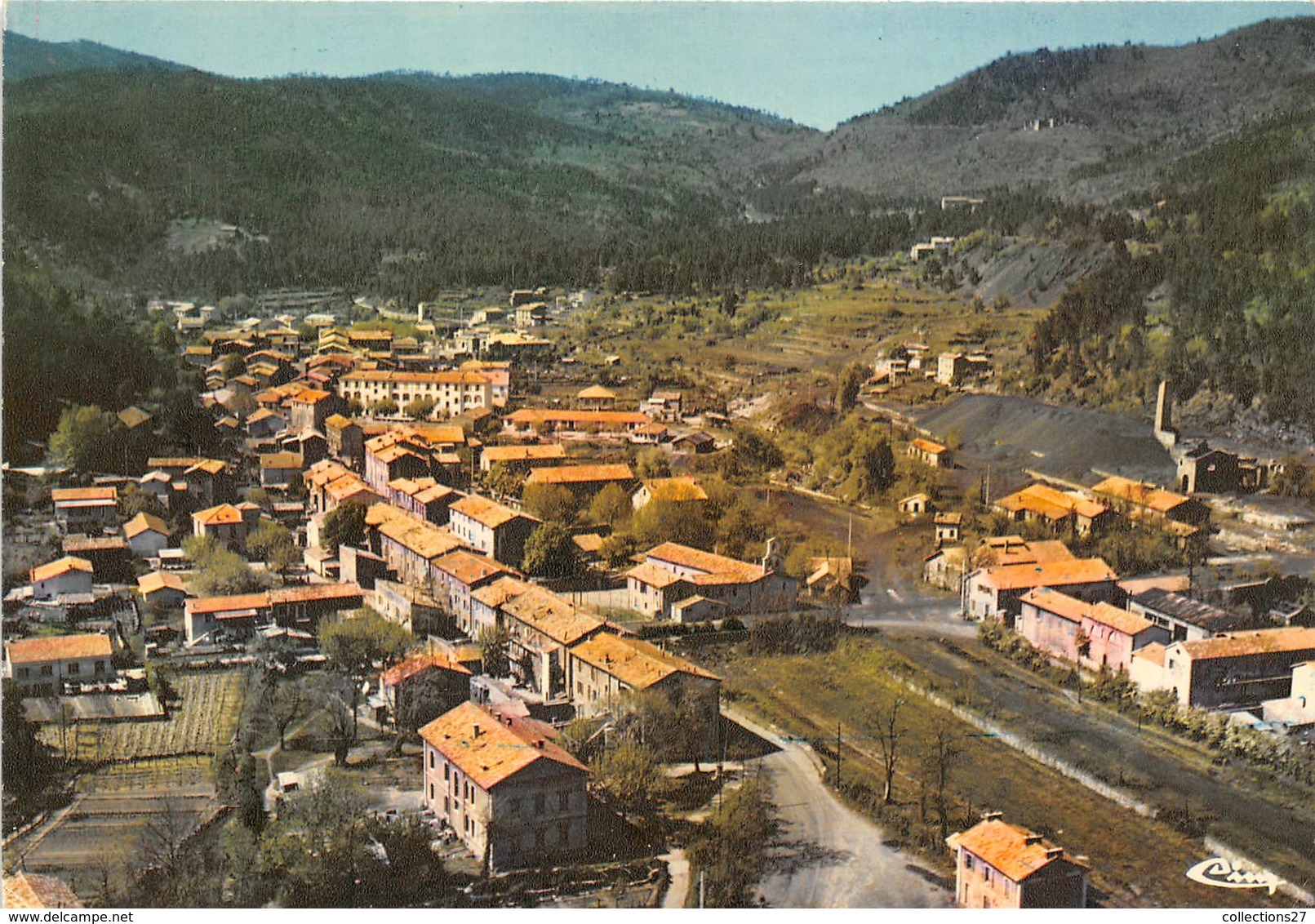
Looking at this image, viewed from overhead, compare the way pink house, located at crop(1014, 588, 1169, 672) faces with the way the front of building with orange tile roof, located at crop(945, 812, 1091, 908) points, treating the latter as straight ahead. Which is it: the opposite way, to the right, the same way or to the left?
the same way

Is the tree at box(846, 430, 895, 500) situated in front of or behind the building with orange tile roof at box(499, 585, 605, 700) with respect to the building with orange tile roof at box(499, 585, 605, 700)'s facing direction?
behind

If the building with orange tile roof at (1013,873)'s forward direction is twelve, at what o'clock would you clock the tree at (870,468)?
The tree is roughly at 4 o'clock from the building with orange tile roof.

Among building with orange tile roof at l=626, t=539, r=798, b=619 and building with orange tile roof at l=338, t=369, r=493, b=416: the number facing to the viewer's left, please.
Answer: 0

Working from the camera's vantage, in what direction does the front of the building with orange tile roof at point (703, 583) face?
facing the viewer and to the right of the viewer

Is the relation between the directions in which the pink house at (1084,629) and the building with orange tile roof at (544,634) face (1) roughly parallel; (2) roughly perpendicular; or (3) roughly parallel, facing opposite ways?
roughly parallel

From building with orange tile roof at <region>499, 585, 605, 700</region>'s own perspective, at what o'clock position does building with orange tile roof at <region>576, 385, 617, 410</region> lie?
building with orange tile roof at <region>576, 385, 617, 410</region> is roughly at 5 o'clock from building with orange tile roof at <region>499, 585, 605, 700</region>.

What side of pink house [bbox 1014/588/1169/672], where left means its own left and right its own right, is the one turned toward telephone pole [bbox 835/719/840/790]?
front

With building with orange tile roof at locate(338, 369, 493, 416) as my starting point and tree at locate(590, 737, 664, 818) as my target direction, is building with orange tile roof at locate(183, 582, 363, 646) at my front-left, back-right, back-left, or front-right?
front-right

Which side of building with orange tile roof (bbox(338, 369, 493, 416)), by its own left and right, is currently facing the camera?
front

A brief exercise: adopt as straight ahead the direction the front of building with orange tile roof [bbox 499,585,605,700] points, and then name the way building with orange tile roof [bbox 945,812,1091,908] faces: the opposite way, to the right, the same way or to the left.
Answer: the same way

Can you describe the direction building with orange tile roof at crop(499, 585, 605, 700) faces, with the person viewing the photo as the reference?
facing the viewer and to the left of the viewer

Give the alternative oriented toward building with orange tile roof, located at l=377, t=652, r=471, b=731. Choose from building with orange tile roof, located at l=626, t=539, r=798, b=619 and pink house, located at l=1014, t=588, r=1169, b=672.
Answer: the pink house

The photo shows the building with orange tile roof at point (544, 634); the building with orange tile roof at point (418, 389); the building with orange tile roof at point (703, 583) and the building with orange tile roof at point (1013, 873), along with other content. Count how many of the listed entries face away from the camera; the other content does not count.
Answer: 0

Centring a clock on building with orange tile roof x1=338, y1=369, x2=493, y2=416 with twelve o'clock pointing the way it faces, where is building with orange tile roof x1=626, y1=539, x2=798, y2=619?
building with orange tile roof x1=626, y1=539, x2=798, y2=619 is roughly at 11 o'clock from building with orange tile roof x1=338, y1=369, x2=493, y2=416.

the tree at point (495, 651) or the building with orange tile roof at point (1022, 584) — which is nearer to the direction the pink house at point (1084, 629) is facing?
the tree

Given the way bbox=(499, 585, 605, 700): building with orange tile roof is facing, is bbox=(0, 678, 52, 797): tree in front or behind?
in front
